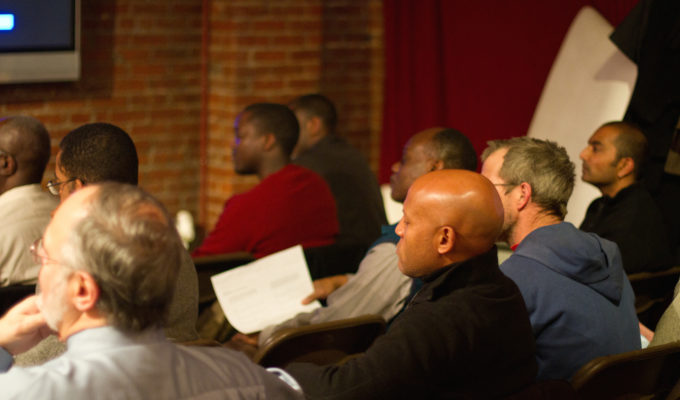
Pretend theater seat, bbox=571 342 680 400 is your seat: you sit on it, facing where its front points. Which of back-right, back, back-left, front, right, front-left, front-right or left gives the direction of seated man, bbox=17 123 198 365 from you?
front-left

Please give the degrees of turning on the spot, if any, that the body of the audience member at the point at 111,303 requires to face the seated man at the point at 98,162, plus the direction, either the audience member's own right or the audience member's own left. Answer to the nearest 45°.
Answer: approximately 45° to the audience member's own right

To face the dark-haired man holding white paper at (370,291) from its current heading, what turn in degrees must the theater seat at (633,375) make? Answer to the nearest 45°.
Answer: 0° — it already faces them

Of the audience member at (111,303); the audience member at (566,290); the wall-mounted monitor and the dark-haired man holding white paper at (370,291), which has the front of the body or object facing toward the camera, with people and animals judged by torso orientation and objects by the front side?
the wall-mounted monitor

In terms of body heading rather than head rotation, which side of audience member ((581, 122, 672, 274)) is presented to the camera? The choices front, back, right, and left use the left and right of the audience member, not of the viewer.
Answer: left

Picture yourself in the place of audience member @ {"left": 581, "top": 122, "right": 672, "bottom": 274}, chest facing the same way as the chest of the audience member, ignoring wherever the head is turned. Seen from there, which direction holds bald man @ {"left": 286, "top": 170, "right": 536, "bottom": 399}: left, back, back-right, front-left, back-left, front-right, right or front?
left

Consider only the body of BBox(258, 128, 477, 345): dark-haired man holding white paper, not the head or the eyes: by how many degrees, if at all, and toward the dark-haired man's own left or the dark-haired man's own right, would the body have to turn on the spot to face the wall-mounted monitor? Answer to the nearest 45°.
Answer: approximately 45° to the dark-haired man's own right

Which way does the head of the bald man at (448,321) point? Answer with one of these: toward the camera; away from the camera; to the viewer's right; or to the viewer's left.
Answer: to the viewer's left

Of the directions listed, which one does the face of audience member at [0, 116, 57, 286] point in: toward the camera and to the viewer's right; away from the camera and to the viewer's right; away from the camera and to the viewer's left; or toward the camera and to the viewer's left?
away from the camera and to the viewer's left

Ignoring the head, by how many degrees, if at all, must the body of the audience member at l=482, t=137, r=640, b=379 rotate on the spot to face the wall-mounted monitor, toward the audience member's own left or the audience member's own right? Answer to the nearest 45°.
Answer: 0° — they already face it

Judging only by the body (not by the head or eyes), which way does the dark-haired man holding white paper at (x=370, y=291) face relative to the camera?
to the viewer's left

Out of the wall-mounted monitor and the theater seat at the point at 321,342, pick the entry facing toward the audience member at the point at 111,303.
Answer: the wall-mounted monitor

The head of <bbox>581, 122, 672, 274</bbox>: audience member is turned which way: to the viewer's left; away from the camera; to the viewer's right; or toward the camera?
to the viewer's left

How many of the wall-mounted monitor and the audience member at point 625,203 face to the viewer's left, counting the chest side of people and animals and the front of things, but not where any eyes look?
1
